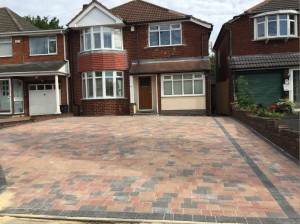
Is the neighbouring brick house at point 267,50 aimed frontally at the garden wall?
yes

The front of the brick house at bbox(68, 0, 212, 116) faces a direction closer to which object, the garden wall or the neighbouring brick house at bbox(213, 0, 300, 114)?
the garden wall

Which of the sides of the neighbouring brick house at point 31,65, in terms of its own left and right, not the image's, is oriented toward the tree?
back

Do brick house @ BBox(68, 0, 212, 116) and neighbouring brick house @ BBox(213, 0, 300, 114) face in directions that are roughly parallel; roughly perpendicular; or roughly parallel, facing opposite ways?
roughly parallel

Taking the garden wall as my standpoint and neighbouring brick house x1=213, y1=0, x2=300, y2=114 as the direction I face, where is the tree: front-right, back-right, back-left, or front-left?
front-left

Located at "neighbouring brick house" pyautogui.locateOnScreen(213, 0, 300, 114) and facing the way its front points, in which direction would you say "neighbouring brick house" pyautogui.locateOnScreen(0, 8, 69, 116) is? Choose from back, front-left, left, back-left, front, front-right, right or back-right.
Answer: right

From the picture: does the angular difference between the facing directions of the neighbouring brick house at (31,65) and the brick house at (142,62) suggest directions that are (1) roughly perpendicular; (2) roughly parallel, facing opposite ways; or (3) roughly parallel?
roughly parallel

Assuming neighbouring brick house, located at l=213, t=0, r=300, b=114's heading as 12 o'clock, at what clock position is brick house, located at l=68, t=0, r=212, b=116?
The brick house is roughly at 3 o'clock from the neighbouring brick house.

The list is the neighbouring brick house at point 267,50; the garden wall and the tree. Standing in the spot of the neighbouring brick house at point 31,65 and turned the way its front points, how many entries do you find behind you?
1

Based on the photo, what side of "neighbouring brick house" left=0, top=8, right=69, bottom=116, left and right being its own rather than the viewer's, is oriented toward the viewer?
front

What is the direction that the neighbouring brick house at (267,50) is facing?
toward the camera

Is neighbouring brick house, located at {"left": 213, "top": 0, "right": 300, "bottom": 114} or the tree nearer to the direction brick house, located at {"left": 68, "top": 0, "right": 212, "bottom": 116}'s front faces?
the neighbouring brick house

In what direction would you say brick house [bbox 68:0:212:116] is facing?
toward the camera

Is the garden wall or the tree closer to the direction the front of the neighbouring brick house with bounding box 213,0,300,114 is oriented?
the garden wall
